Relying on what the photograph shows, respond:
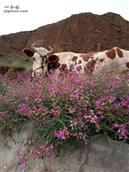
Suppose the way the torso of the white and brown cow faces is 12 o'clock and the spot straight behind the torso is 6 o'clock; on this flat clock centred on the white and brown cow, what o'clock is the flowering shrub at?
The flowering shrub is roughly at 9 o'clock from the white and brown cow.

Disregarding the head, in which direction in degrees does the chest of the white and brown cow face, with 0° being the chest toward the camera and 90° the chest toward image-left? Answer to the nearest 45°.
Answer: approximately 90°
